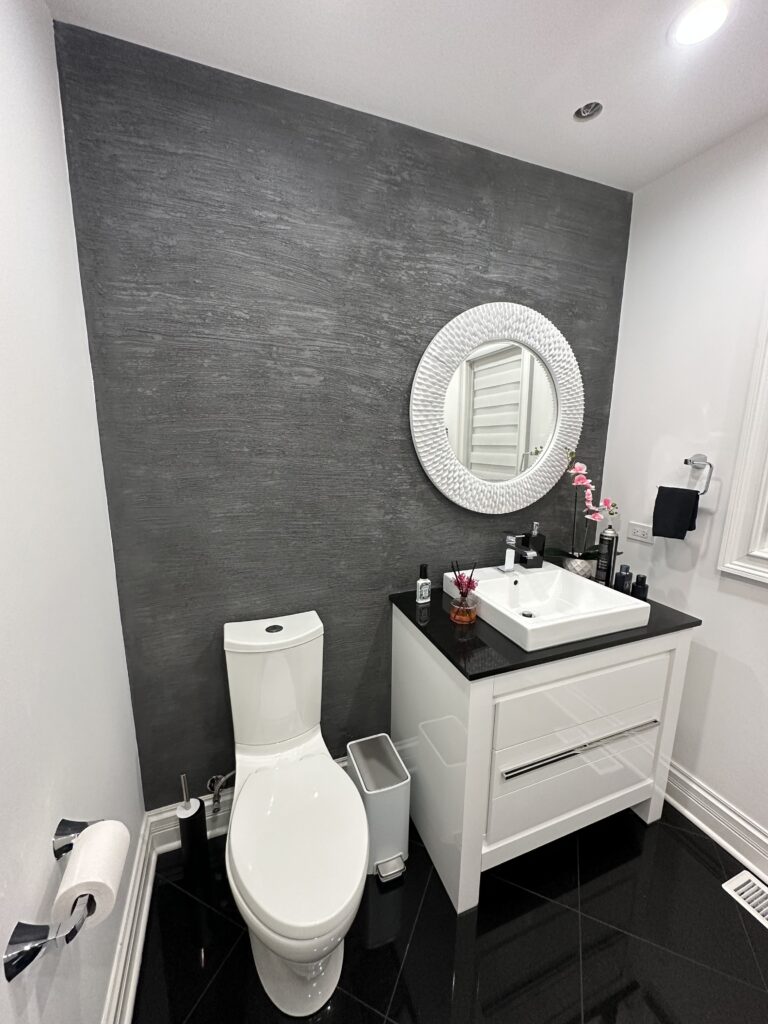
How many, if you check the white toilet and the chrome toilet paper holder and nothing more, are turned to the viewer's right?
1

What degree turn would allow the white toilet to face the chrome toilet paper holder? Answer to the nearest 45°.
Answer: approximately 45° to its right

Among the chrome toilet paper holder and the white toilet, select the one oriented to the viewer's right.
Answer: the chrome toilet paper holder

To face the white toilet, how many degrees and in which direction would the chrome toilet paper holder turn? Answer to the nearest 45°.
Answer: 0° — it already faces it

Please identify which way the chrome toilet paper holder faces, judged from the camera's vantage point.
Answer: facing to the right of the viewer

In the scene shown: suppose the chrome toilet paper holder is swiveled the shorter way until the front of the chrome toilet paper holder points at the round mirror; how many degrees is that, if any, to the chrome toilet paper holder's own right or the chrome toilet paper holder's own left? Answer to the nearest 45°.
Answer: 0° — it already faces it

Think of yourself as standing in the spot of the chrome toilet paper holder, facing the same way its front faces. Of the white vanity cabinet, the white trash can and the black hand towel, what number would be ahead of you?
3

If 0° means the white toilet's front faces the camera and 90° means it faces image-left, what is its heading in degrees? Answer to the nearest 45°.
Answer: approximately 0°

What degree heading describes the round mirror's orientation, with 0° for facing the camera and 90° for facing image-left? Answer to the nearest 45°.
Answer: approximately 315°

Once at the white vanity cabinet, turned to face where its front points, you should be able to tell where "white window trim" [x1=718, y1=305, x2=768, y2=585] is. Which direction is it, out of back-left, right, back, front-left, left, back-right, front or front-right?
left
